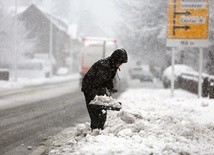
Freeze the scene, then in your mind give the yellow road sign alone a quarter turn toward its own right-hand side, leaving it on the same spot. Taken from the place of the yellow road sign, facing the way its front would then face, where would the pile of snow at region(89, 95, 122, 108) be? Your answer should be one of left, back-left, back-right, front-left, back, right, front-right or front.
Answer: left

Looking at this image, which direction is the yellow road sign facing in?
toward the camera

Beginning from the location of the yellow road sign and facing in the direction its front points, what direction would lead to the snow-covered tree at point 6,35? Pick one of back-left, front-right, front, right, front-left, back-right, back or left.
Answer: back-right

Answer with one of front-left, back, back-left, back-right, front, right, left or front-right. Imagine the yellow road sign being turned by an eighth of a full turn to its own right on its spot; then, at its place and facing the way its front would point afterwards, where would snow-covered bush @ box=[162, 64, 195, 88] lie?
back-right
